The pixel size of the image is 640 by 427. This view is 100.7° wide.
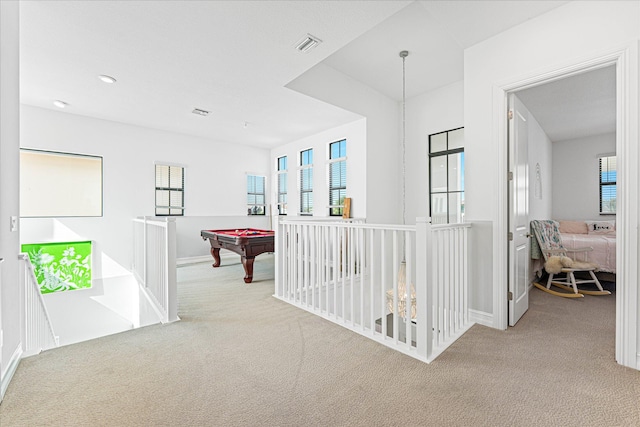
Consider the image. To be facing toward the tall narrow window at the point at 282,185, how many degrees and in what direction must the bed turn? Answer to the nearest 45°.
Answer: approximately 90° to its right

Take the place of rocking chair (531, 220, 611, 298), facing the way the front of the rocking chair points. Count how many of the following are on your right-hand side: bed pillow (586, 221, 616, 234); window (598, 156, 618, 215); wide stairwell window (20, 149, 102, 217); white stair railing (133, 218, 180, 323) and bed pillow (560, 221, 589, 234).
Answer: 2

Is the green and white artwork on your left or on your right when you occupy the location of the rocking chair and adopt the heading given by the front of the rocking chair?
on your right

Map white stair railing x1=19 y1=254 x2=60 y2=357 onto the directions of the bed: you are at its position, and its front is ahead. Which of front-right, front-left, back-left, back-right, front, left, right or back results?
front-right

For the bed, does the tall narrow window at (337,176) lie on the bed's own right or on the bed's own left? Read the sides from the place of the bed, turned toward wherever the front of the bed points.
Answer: on the bed's own right

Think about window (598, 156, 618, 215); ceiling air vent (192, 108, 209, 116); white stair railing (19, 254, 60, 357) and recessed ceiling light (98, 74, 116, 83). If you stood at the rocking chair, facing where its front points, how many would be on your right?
3

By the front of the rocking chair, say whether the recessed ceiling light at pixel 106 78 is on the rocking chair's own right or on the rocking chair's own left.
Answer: on the rocking chair's own right

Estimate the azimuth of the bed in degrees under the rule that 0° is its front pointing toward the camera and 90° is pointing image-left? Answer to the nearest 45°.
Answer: approximately 0°
